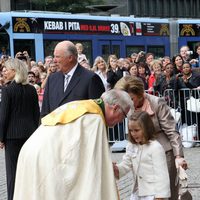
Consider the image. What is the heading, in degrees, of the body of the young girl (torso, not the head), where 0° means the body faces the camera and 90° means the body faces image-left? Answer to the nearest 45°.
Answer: approximately 45°

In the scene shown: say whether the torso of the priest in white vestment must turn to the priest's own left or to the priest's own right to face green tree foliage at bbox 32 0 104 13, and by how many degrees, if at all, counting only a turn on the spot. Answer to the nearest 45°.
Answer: approximately 90° to the priest's own left

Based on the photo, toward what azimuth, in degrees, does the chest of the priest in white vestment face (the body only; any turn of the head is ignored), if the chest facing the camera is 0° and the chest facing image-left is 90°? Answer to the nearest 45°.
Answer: approximately 270°

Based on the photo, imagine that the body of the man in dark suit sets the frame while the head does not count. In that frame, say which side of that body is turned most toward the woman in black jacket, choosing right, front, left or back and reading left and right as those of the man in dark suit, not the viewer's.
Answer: right

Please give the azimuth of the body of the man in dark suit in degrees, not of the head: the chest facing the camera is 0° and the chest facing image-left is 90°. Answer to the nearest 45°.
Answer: approximately 45°

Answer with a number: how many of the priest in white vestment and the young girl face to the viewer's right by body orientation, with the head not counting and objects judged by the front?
1

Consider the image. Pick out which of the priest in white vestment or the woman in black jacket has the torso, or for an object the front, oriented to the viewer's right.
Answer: the priest in white vestment
